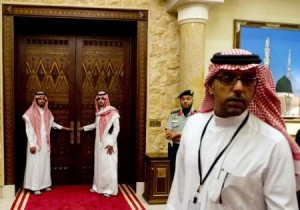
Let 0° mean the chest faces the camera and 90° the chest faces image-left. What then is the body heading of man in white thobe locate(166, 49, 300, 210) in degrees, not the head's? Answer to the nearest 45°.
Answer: approximately 45°

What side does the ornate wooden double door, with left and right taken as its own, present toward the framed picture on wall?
left

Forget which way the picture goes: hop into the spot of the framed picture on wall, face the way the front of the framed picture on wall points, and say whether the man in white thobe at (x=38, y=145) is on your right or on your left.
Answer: on your right

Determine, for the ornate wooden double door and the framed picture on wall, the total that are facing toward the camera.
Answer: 2

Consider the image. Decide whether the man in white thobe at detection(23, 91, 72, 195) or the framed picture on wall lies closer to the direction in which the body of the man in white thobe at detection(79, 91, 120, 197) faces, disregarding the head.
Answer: the man in white thobe

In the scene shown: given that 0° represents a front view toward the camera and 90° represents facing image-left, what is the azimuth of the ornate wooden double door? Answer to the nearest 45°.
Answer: approximately 0°

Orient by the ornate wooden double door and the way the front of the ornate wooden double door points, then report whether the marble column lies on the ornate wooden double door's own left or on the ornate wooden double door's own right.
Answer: on the ornate wooden double door's own left

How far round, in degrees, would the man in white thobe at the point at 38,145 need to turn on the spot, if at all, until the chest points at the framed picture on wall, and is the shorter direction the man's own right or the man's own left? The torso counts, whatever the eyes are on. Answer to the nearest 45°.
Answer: approximately 45° to the man's own left

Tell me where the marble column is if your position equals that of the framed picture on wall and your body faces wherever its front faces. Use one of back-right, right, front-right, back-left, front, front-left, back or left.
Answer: front-right

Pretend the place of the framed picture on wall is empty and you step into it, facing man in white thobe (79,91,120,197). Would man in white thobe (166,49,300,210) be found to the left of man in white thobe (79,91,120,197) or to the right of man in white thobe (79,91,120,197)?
left
